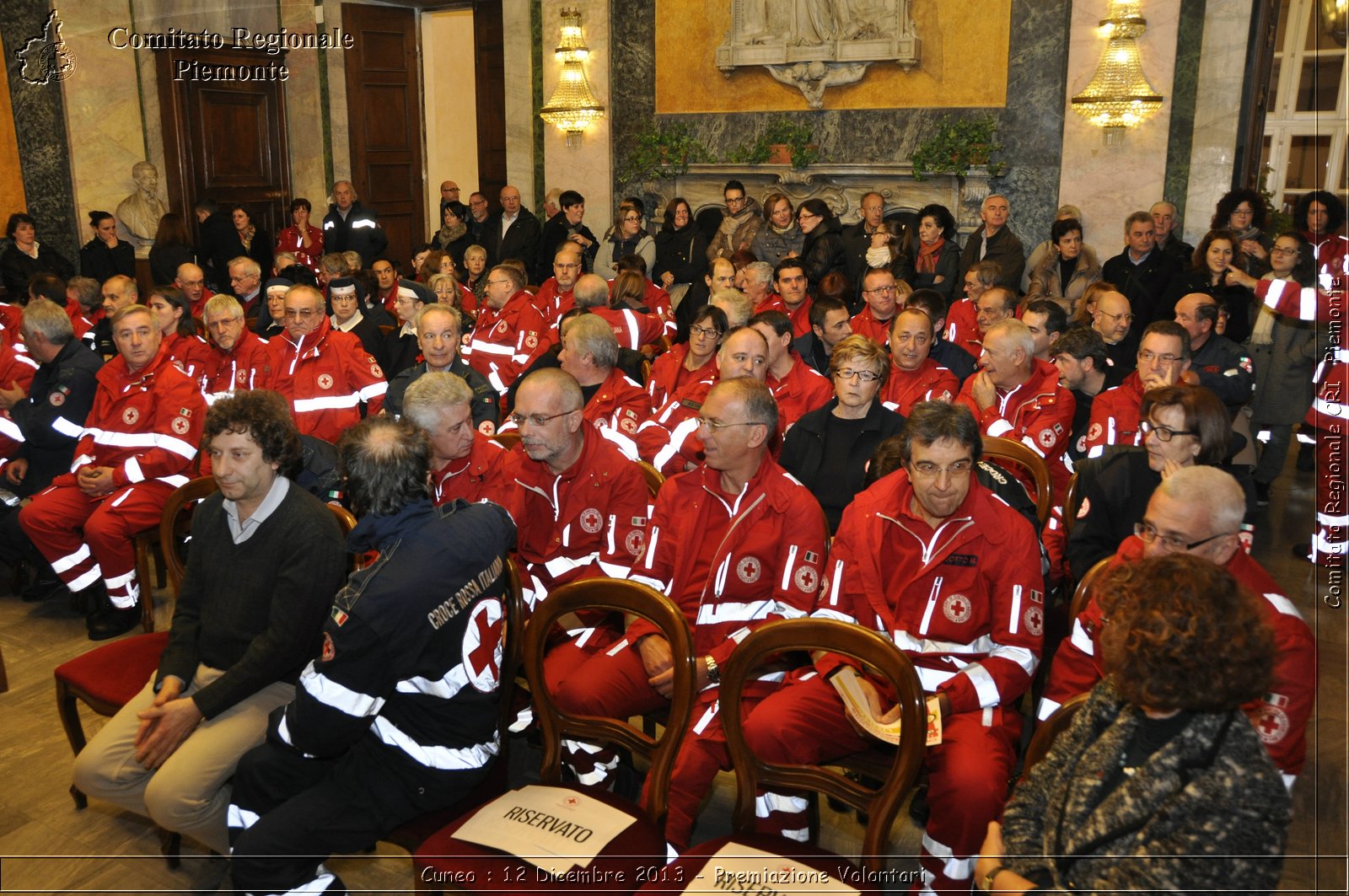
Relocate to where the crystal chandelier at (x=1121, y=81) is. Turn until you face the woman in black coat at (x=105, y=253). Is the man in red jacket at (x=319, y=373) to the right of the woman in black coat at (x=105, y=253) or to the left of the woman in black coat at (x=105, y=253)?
left

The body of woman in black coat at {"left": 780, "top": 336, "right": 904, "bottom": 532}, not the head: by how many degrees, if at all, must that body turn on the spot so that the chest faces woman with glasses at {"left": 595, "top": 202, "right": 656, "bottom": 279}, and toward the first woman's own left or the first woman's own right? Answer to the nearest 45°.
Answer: approximately 180°

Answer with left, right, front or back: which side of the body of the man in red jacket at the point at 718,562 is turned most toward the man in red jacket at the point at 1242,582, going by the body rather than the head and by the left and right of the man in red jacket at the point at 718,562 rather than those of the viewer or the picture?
left

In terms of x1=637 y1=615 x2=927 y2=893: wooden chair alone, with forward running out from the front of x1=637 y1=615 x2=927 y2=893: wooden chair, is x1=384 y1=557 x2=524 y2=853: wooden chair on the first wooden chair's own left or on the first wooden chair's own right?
on the first wooden chair's own right

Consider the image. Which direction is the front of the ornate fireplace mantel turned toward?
toward the camera

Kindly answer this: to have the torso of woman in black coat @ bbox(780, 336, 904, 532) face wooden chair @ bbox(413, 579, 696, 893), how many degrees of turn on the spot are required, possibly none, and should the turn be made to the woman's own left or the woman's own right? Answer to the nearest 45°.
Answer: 0° — they already face it

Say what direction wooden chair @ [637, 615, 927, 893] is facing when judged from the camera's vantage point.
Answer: facing the viewer and to the left of the viewer

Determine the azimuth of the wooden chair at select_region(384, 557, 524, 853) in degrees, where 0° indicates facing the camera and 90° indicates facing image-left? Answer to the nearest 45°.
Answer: approximately 45°

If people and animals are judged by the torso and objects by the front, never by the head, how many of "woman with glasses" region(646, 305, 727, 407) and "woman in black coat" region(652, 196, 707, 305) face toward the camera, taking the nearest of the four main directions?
2

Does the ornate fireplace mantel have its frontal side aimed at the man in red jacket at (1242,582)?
yes

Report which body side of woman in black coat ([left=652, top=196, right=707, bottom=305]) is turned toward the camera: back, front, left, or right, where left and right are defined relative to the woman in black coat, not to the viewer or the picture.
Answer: front

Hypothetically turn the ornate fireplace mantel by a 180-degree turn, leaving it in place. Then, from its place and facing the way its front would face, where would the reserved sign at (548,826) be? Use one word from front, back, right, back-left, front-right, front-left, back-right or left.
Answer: back

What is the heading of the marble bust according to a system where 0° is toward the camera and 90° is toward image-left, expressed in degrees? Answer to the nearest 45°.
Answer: approximately 315°

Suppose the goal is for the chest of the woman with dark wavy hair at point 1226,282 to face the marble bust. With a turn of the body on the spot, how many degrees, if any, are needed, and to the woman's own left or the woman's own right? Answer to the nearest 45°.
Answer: approximately 90° to the woman's own right

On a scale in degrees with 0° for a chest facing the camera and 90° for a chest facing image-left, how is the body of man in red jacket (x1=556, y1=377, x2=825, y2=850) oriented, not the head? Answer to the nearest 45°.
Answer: approximately 45°

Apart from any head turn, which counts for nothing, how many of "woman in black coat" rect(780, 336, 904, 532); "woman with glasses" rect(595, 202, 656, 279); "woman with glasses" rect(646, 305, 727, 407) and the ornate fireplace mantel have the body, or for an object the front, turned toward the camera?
4

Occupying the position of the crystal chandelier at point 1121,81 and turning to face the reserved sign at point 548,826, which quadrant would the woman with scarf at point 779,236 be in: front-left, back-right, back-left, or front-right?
front-right

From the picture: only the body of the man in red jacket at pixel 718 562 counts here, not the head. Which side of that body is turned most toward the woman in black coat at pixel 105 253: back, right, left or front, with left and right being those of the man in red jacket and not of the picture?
right

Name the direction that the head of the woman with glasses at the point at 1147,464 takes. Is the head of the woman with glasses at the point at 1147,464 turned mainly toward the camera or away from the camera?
toward the camera
